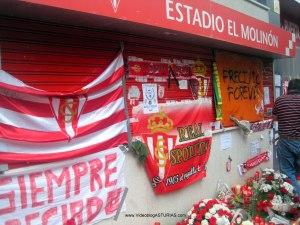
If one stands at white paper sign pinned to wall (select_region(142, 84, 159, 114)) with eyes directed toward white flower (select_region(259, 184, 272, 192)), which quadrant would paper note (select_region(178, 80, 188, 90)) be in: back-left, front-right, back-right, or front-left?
front-left

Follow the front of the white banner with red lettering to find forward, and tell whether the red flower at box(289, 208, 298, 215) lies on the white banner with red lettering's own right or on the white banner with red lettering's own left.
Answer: on the white banner with red lettering's own left

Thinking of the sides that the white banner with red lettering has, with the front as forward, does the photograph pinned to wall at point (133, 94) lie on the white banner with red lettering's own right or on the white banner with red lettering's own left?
on the white banner with red lettering's own left

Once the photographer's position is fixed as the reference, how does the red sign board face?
facing the viewer and to the right of the viewer

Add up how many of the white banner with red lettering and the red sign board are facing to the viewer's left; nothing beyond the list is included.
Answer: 0
